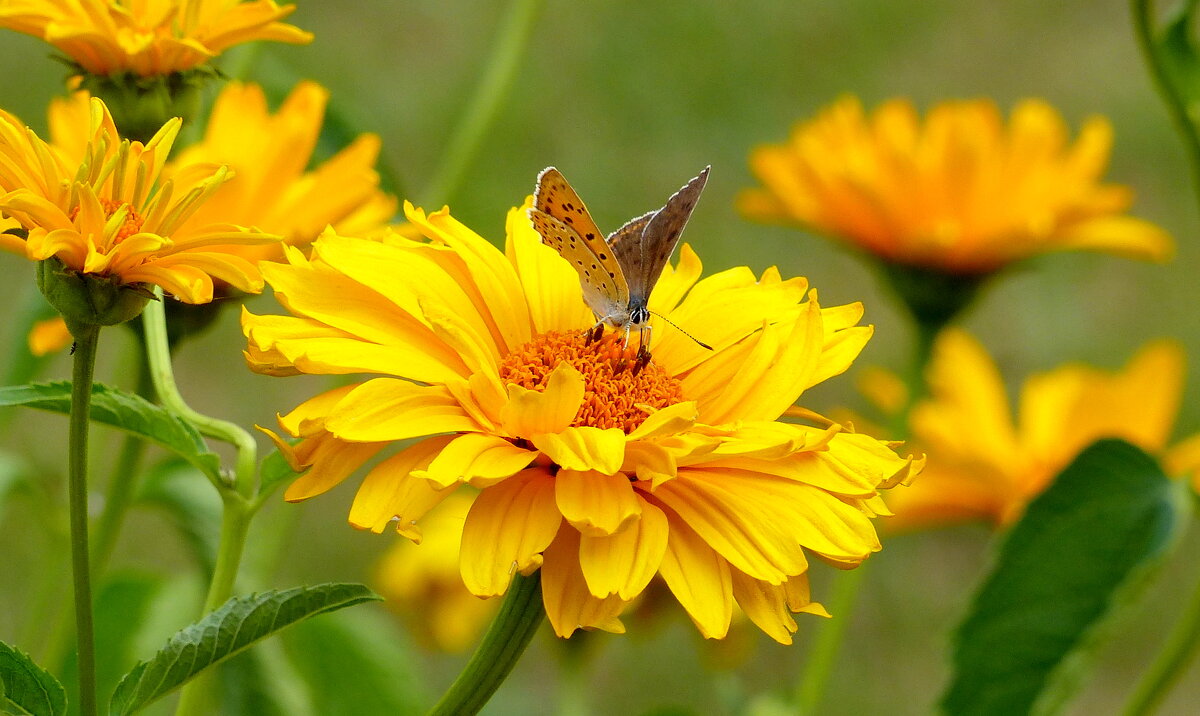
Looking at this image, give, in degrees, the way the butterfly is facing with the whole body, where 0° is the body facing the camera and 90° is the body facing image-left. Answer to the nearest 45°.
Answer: approximately 315°

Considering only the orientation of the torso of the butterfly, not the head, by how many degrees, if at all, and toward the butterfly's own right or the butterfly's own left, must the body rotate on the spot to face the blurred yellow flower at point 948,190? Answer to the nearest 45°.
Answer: approximately 90° to the butterfly's own left

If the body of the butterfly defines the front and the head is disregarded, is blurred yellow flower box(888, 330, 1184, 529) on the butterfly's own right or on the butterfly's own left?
on the butterfly's own left
